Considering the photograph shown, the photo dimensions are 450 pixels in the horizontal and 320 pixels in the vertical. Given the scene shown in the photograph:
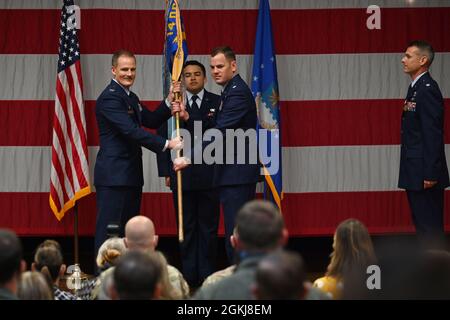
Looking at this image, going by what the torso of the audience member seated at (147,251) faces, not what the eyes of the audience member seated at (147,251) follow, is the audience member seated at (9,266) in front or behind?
behind

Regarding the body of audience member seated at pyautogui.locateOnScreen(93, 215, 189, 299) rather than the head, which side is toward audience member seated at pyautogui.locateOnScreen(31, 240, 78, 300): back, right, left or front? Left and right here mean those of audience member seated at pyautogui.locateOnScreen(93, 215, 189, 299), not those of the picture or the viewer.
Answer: left

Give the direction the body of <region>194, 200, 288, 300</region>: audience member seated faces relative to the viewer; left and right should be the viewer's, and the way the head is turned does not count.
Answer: facing away from the viewer

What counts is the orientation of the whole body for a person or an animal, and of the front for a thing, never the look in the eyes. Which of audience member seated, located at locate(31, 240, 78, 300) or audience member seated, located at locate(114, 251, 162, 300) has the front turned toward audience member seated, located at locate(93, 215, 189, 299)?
audience member seated, located at locate(114, 251, 162, 300)

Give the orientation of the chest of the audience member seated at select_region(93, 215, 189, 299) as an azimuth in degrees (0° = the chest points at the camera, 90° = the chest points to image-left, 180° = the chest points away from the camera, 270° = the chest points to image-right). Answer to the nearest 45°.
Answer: approximately 180°

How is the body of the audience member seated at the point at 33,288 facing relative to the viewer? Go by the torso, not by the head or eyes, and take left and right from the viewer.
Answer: facing away from the viewer

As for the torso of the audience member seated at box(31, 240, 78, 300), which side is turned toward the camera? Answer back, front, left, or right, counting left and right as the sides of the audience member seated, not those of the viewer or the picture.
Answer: back

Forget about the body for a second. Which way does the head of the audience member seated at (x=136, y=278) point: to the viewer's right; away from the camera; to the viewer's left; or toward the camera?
away from the camera

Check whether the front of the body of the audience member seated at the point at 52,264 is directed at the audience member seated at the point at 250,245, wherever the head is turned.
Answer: no

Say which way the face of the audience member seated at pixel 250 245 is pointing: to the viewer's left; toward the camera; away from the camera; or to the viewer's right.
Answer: away from the camera

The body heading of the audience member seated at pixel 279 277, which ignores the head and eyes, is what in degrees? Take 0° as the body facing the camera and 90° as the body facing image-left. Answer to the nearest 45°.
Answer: approximately 180°

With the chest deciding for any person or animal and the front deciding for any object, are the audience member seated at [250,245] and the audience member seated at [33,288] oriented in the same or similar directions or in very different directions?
same or similar directions

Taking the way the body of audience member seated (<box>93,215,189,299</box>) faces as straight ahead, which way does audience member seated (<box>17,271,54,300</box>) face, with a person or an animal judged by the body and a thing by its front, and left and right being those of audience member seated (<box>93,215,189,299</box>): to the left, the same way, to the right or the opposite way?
the same way

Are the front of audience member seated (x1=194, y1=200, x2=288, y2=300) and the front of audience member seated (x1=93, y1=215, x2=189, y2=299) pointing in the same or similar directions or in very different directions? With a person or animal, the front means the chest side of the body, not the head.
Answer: same or similar directions

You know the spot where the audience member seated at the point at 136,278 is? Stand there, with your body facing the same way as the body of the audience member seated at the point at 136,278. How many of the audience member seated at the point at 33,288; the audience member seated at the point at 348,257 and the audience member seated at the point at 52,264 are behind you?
0

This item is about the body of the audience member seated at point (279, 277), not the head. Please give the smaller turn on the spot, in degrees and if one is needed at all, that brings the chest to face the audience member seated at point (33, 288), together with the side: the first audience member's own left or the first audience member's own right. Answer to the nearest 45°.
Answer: approximately 45° to the first audience member's own left

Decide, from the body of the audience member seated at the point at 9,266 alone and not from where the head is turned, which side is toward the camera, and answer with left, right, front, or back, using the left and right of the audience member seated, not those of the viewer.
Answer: back

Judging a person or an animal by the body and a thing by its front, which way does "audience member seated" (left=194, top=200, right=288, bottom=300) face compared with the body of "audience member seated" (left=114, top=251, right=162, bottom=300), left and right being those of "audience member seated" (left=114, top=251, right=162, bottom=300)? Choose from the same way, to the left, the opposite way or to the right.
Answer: the same way
